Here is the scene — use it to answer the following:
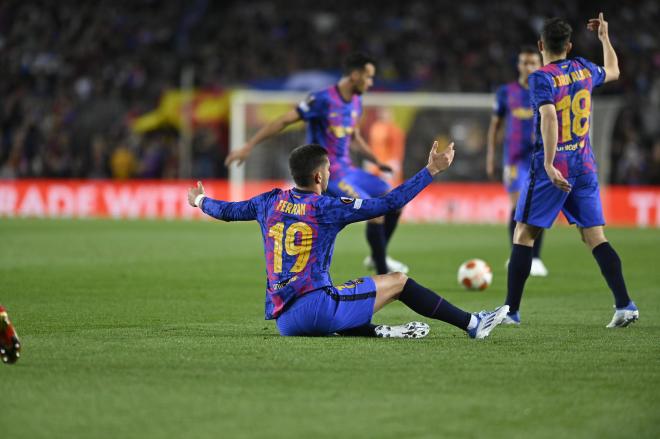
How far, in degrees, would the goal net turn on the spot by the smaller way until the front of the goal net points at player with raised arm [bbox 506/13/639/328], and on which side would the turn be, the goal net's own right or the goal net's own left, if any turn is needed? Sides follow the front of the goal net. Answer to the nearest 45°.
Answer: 0° — it already faces them

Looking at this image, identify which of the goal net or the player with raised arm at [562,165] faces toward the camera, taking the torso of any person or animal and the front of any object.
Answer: the goal net

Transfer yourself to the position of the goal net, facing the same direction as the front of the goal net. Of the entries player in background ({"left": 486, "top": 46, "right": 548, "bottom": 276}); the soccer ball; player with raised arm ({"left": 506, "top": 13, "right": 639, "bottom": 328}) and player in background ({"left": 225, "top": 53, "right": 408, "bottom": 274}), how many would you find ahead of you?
4

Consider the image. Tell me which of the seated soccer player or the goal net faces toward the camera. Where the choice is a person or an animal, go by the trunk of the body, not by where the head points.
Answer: the goal net

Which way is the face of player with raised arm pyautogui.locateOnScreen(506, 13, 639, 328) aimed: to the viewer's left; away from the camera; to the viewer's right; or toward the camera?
away from the camera

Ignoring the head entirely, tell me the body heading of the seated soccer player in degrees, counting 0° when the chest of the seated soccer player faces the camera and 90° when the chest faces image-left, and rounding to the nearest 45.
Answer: approximately 225°

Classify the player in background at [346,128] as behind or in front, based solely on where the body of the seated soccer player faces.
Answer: in front

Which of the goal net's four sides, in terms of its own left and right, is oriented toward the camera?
front

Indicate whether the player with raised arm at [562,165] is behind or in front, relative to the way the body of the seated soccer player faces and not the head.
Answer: in front

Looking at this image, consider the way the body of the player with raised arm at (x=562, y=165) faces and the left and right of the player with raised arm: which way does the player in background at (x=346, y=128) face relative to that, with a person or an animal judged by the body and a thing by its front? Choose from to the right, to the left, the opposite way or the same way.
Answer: the opposite way

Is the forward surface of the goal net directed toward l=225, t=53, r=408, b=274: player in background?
yes

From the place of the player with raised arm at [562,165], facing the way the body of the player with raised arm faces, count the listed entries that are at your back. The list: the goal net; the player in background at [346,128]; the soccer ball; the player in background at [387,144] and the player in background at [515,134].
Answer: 0

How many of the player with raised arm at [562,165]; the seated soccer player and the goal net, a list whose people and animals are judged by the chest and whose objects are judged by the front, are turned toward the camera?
1

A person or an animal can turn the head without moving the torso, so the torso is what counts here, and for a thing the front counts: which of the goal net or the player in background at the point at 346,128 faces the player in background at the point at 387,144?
the goal net

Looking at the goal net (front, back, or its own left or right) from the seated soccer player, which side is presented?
front

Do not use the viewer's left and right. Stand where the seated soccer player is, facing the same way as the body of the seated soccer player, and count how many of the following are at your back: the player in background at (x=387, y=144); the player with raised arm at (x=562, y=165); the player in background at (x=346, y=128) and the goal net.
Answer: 0

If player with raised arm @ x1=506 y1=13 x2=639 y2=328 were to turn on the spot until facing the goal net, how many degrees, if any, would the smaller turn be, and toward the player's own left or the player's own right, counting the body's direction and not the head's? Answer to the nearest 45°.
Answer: approximately 45° to the player's own right

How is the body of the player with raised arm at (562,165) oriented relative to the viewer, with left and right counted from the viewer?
facing away from the viewer and to the left of the viewer
